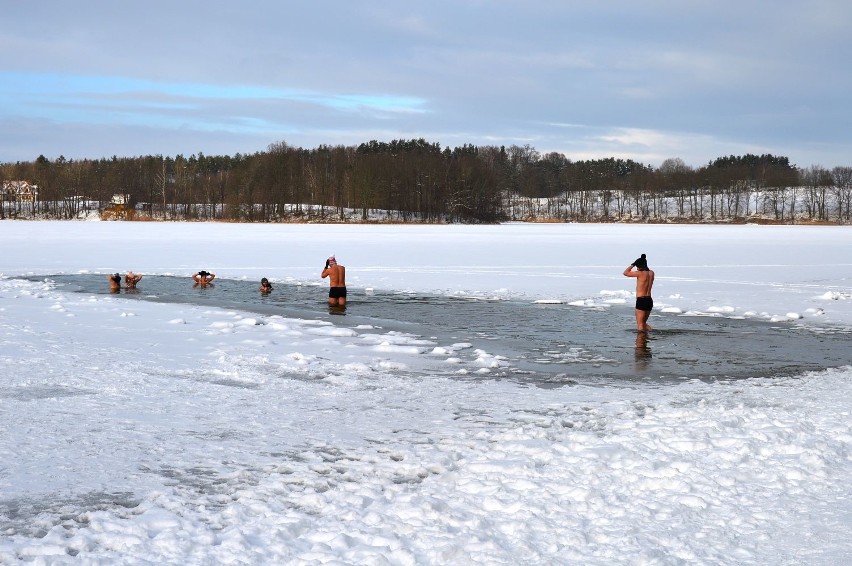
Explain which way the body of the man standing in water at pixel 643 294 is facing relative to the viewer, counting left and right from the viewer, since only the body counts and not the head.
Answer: facing away from the viewer and to the left of the viewer

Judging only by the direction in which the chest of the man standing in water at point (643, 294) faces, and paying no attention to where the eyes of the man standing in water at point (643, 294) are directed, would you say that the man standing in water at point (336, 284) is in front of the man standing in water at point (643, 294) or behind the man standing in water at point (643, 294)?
in front
